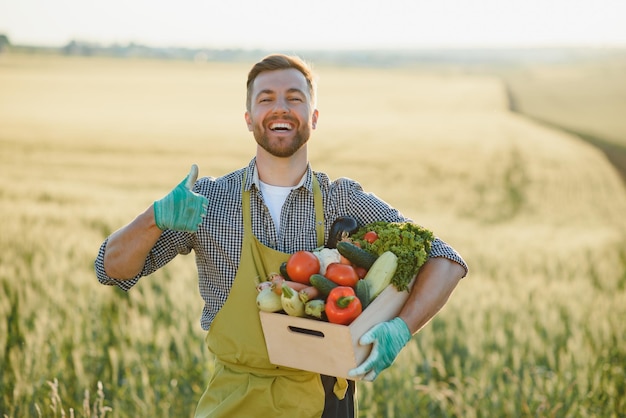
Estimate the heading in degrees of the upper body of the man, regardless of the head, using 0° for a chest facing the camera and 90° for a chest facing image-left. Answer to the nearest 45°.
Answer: approximately 0°
